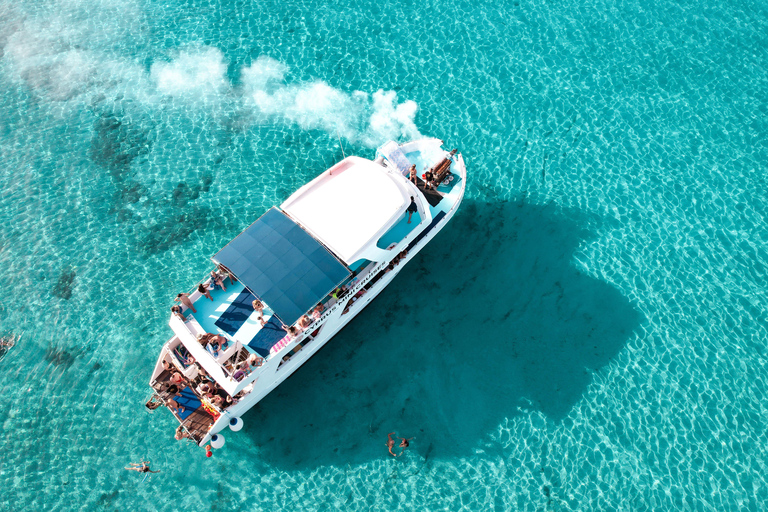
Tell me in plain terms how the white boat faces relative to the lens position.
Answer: facing away from the viewer and to the right of the viewer

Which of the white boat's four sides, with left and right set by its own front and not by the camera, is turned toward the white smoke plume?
left

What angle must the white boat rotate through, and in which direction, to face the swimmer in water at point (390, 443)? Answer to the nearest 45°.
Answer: approximately 90° to its right

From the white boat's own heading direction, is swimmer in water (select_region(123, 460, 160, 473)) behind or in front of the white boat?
behind

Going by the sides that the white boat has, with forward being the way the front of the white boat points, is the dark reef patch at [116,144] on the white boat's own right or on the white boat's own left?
on the white boat's own left
